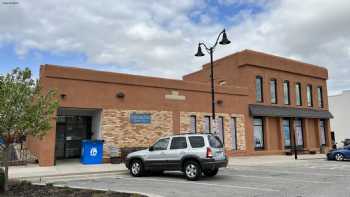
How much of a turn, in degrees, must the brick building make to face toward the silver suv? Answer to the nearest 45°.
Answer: approximately 45° to its right

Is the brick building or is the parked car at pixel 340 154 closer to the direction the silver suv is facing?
the brick building

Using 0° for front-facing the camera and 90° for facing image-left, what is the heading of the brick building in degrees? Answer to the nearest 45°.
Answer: approximately 315°

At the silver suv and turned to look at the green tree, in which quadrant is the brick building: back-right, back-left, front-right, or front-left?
back-right

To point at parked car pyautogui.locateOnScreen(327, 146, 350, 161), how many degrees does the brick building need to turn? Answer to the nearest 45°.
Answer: approximately 45° to its left

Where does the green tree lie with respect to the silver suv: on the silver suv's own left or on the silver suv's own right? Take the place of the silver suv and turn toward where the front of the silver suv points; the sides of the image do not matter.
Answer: on the silver suv's own left

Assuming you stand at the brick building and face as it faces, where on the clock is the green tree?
The green tree is roughly at 2 o'clock from the brick building.

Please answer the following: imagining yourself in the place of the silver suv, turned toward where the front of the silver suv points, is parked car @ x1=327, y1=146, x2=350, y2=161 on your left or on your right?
on your right

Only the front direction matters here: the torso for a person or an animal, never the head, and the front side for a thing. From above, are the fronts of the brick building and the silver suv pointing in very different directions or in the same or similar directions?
very different directions

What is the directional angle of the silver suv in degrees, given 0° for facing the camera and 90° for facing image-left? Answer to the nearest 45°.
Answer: approximately 135°
